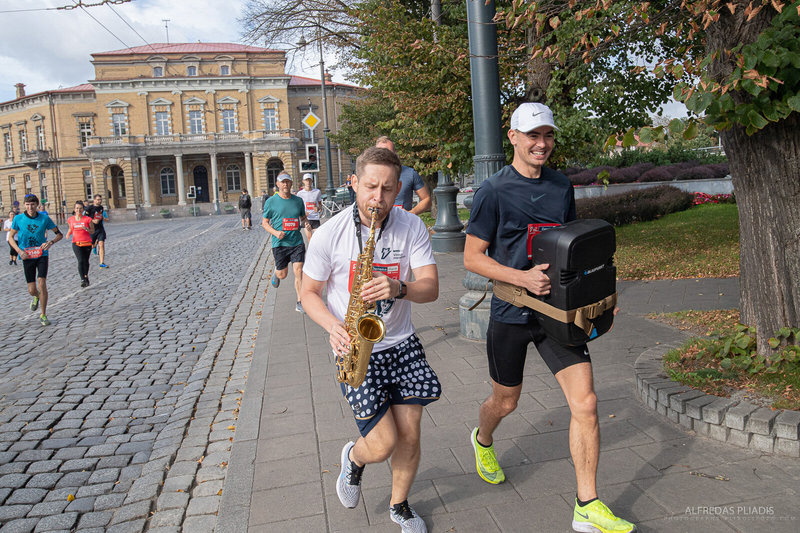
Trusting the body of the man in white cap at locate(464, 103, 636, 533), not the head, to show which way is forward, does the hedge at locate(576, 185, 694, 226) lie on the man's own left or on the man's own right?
on the man's own left

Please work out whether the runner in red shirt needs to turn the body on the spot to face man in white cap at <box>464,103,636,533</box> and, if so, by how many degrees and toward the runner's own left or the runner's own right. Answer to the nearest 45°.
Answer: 0° — they already face them

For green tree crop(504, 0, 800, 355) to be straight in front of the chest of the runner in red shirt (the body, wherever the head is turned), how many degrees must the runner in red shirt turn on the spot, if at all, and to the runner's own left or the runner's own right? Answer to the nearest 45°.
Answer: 0° — they already face it

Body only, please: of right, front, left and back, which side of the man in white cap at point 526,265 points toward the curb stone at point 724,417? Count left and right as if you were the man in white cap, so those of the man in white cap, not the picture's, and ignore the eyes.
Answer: left
